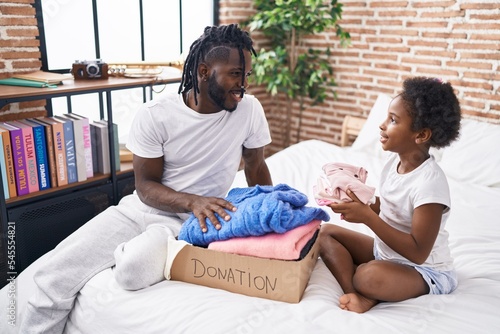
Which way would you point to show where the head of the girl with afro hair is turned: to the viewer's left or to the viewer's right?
to the viewer's left

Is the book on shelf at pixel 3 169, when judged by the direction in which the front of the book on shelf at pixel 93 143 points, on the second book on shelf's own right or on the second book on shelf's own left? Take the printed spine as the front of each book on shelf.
on the second book on shelf's own right

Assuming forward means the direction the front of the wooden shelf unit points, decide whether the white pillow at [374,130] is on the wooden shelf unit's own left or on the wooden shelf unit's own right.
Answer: on the wooden shelf unit's own left

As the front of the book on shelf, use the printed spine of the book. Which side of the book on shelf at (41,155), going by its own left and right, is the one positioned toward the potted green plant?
left

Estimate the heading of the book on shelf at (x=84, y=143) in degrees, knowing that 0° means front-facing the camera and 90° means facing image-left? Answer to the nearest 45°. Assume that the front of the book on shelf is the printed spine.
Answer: approximately 315°

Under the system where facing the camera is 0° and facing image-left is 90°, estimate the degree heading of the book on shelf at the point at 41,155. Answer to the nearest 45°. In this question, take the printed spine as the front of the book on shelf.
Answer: approximately 315°
